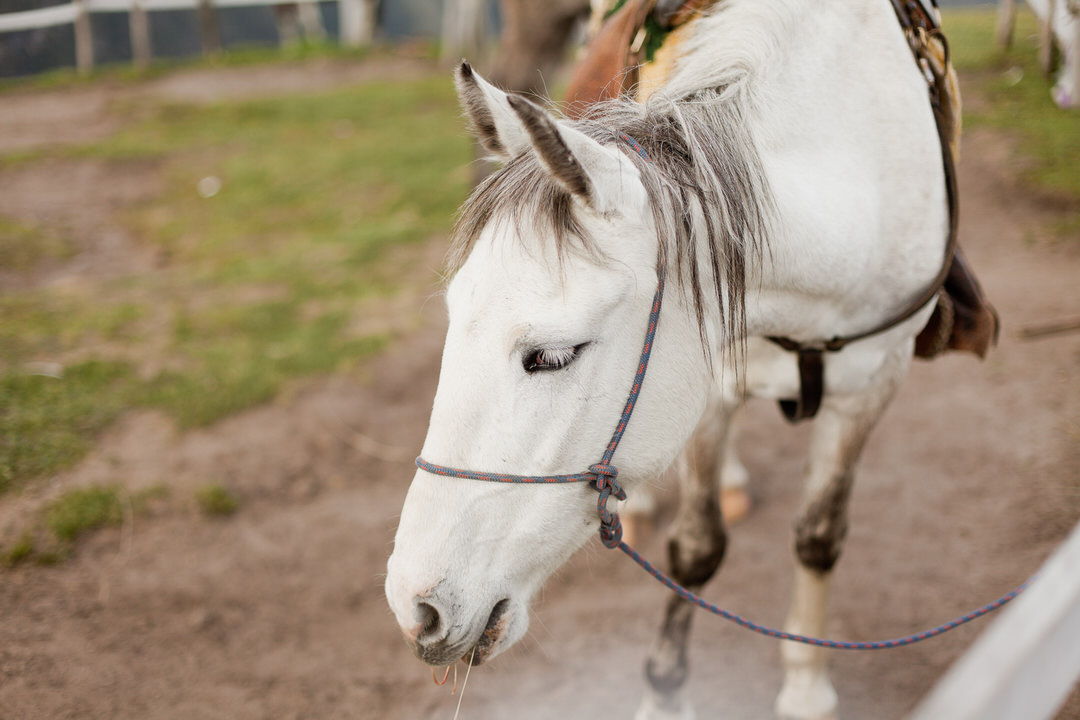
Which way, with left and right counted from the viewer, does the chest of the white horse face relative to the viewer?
facing the viewer and to the left of the viewer

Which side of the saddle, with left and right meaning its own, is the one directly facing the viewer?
front

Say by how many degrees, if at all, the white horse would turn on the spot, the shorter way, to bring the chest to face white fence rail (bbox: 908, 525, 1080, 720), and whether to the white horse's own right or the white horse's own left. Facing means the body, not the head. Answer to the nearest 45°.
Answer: approximately 90° to the white horse's own left

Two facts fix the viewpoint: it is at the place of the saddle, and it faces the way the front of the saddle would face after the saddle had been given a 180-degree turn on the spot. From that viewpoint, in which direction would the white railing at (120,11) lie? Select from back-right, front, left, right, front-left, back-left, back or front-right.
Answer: front-left

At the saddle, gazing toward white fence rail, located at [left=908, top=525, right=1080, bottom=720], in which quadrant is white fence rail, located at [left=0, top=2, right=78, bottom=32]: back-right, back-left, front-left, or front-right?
back-right

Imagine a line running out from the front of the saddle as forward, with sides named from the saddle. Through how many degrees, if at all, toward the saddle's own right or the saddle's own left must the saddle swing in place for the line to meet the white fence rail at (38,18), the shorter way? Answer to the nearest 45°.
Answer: approximately 135° to the saddle's own right

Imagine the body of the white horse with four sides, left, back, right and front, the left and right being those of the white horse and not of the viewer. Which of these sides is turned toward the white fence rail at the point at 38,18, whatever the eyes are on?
right
